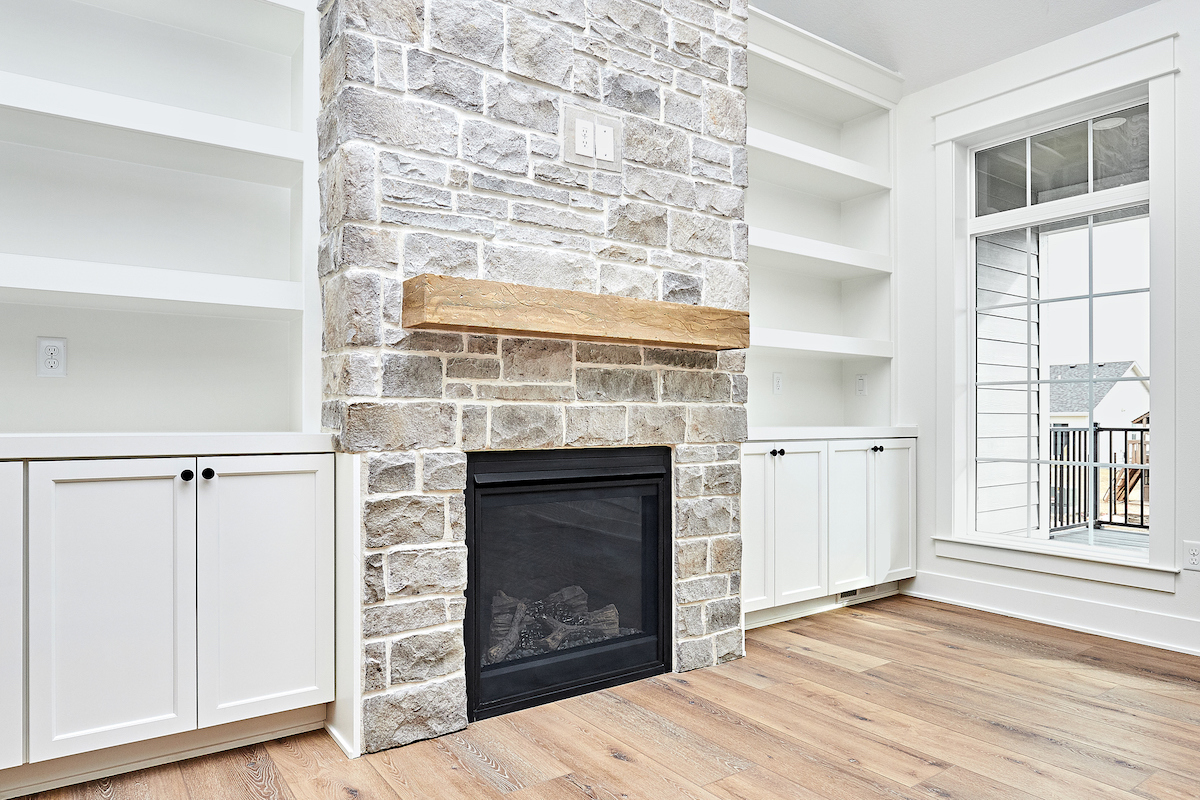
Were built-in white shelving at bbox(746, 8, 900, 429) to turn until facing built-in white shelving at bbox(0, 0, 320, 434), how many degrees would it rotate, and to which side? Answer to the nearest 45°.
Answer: approximately 90° to its right

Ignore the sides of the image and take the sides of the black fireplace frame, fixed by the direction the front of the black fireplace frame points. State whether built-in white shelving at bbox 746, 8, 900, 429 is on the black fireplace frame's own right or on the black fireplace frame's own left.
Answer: on the black fireplace frame's own left

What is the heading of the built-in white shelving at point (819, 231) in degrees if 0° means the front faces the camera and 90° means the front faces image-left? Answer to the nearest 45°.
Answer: approximately 315°

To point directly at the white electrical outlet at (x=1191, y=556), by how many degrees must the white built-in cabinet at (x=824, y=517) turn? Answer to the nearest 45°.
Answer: approximately 45° to its left

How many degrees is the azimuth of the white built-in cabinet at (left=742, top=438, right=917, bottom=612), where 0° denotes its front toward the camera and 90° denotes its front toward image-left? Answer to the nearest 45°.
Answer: approximately 315°

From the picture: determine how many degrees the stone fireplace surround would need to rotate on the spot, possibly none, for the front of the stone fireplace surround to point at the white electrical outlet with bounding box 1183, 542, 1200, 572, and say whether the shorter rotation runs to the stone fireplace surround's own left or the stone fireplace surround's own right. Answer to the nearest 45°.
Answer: approximately 45° to the stone fireplace surround's own left

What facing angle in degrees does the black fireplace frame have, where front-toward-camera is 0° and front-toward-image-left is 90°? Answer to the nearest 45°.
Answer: approximately 315°

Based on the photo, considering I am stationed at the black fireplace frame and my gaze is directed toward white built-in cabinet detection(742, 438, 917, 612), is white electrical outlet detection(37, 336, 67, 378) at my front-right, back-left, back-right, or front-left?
back-left

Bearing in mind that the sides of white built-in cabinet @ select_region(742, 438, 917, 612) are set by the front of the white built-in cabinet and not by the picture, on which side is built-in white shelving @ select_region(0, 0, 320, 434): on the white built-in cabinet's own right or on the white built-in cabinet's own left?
on the white built-in cabinet's own right

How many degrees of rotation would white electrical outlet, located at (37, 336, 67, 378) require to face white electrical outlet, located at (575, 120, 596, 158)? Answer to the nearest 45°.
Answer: approximately 45° to its left
